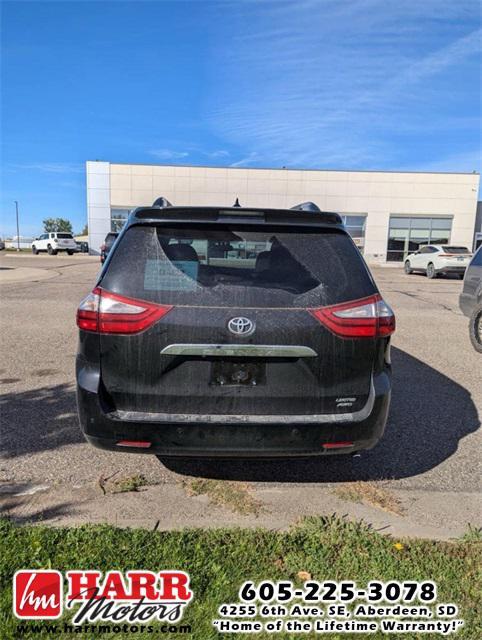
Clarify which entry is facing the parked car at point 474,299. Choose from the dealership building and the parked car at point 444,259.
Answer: the dealership building

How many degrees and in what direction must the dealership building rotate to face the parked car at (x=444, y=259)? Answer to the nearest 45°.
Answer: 0° — it already faces it

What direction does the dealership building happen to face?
toward the camera

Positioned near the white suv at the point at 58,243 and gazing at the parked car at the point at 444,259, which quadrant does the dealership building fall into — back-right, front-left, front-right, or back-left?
front-left

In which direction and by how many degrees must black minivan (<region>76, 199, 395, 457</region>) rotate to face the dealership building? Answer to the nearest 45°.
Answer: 0° — it already faces it

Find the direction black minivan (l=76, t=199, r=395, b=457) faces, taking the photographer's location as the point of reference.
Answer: facing away from the viewer

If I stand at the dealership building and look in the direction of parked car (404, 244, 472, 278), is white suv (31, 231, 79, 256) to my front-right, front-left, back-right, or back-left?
back-right

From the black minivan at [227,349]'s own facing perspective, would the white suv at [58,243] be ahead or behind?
ahead

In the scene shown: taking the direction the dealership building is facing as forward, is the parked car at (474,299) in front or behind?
in front

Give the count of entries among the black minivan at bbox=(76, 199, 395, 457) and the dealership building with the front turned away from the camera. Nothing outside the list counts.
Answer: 1

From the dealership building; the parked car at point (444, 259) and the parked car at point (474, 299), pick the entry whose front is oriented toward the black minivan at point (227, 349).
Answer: the dealership building

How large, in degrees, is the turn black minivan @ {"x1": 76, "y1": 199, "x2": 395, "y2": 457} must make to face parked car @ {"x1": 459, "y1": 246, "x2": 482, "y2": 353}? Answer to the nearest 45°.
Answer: approximately 45° to its right

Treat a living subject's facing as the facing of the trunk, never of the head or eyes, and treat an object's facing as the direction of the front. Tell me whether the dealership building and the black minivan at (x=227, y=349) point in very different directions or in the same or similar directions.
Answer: very different directions

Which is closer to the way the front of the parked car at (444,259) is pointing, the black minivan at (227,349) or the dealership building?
the dealership building
